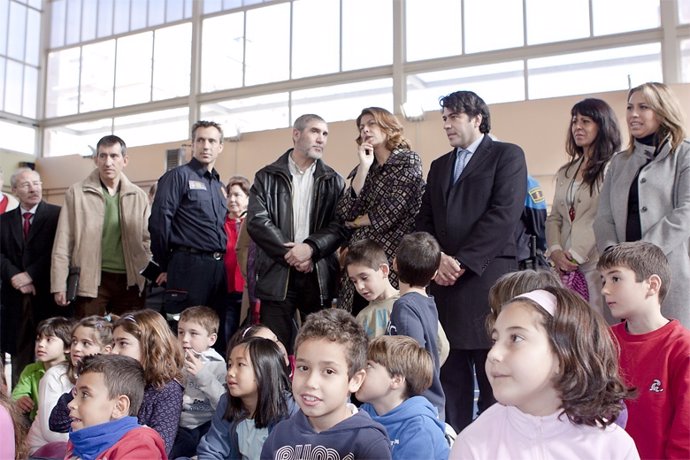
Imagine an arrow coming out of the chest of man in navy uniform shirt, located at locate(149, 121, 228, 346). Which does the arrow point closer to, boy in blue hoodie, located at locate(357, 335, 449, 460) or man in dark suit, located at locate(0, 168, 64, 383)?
the boy in blue hoodie

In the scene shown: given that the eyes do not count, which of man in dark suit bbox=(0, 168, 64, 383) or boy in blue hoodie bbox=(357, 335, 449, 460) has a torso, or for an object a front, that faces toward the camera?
the man in dark suit

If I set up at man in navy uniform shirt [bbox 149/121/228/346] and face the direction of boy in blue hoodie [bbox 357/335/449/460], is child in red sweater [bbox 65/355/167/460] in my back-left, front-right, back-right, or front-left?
front-right

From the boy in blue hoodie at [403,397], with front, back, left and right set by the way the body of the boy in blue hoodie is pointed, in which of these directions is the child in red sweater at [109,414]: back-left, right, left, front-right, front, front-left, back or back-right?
front

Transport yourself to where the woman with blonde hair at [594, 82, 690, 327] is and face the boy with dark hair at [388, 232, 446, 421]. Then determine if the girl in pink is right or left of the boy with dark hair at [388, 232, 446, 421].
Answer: left

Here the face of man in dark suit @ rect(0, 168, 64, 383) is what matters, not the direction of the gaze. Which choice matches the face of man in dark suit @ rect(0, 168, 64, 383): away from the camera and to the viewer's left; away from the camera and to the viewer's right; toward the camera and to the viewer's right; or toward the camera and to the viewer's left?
toward the camera and to the viewer's right

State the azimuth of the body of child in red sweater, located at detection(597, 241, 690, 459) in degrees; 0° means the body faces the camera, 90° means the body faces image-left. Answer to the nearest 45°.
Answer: approximately 45°

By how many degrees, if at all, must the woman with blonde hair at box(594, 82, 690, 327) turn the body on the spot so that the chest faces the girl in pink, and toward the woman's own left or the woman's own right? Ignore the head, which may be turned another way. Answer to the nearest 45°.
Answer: approximately 45° to the woman's own left

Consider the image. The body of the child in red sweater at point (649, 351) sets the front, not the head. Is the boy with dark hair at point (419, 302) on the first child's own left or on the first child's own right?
on the first child's own right

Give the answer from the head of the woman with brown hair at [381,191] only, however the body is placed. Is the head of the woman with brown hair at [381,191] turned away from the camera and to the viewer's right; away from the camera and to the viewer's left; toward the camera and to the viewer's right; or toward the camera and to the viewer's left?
toward the camera and to the viewer's left

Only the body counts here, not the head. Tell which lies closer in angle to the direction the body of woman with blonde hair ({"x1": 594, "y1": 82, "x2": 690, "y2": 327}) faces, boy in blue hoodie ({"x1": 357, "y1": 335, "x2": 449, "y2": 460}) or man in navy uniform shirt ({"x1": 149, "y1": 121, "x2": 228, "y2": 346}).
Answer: the boy in blue hoodie

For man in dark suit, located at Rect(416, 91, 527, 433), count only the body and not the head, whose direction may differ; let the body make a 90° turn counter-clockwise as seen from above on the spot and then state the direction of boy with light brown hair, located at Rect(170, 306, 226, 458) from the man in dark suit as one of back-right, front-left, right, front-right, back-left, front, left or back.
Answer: back-right

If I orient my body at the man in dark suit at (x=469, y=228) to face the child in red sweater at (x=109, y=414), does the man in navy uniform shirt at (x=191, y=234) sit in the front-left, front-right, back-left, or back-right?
front-right

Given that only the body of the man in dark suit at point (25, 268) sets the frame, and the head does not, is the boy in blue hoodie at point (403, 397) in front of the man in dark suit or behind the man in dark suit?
in front

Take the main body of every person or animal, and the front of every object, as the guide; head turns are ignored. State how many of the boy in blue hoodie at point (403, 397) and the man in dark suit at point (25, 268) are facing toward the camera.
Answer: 1

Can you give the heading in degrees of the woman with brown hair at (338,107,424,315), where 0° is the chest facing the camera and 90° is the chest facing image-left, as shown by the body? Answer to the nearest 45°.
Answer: approximately 45°
